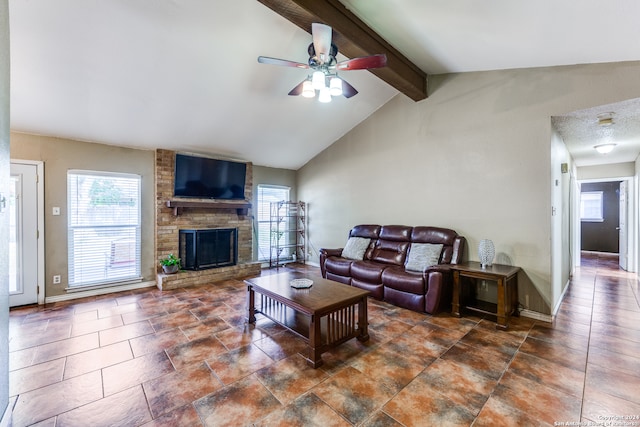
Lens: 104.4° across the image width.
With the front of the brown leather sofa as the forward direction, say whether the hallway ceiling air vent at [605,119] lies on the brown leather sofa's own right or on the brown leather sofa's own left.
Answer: on the brown leather sofa's own left

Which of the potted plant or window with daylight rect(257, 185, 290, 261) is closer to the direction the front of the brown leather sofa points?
the potted plant

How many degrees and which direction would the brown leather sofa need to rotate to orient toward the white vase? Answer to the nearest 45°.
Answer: approximately 135° to its left

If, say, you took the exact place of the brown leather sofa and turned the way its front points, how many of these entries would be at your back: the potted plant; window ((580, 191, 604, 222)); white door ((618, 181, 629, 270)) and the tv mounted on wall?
2

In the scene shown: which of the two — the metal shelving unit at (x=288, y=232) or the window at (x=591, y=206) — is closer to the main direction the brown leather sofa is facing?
the metal shelving unit

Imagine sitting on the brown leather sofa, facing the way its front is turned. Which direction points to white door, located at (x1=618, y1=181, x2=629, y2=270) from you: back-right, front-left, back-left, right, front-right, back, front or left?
back

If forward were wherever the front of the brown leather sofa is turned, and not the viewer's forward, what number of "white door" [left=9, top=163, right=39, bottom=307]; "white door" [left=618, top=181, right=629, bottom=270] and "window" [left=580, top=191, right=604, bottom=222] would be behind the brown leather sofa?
2

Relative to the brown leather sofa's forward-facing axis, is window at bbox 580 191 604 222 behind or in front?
behind

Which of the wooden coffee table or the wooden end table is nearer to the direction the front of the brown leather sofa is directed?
the wooden coffee table

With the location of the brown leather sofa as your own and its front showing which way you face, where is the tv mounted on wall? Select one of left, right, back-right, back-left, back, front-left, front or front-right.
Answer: front-right

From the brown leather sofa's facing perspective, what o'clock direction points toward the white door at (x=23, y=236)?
The white door is roughly at 1 o'clock from the brown leather sofa.

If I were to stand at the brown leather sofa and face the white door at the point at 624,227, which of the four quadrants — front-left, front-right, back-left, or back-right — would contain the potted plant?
back-left

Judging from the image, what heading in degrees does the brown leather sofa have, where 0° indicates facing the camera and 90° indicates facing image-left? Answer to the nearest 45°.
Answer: approximately 45°

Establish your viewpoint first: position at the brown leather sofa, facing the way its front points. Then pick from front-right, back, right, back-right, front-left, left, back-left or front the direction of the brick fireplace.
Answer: front-right

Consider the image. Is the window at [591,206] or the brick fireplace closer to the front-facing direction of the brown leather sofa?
the brick fireplace

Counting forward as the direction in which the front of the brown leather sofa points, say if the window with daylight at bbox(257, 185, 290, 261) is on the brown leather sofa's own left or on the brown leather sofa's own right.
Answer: on the brown leather sofa's own right
